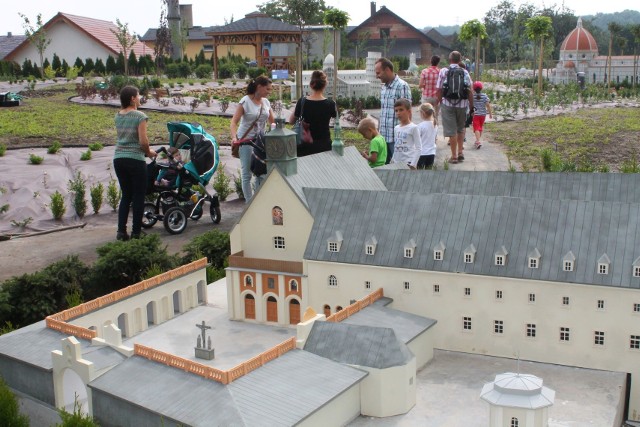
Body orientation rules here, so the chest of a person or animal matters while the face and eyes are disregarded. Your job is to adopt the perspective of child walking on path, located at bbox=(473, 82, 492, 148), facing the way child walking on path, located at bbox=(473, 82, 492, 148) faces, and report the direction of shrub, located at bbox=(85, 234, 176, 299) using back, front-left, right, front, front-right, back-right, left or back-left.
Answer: back-left

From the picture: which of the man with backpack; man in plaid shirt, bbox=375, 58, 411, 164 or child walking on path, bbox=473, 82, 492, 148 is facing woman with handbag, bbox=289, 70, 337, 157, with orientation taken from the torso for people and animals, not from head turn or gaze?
the man in plaid shirt

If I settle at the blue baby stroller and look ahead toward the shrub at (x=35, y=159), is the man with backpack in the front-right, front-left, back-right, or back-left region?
back-right

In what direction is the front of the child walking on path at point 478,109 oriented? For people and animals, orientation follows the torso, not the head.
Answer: away from the camera

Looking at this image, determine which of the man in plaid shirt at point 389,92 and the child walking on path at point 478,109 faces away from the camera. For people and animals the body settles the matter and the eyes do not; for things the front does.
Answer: the child walking on path

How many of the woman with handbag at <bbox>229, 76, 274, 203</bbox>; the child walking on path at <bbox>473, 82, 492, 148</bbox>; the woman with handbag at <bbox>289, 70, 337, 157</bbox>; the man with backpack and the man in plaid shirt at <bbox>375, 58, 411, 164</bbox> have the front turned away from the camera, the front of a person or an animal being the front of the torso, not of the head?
3

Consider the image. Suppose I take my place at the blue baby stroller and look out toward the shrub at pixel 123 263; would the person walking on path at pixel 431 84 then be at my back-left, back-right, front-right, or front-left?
back-left

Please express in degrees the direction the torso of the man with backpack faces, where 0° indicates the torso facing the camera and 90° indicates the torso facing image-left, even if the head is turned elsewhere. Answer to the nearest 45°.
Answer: approximately 180°

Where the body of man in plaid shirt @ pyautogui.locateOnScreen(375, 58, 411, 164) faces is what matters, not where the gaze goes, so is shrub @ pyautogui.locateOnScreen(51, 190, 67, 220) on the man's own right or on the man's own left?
on the man's own right

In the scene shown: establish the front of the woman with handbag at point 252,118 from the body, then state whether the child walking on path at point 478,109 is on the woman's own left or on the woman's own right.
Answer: on the woman's own left

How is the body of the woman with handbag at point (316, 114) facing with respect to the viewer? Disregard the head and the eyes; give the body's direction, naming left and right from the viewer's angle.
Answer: facing away from the viewer

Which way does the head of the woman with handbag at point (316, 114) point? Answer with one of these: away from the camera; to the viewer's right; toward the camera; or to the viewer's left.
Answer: away from the camera
